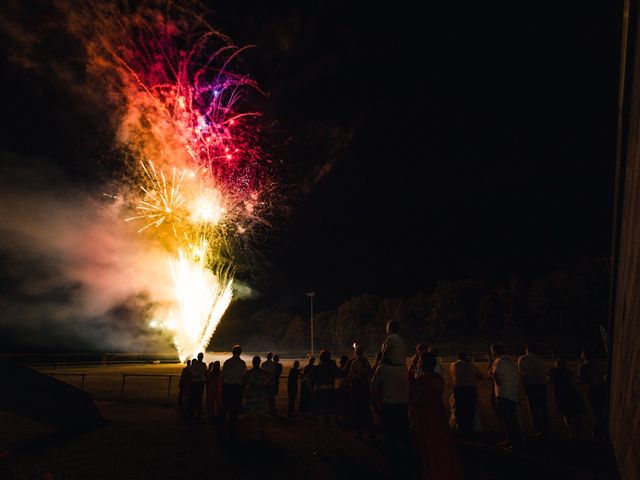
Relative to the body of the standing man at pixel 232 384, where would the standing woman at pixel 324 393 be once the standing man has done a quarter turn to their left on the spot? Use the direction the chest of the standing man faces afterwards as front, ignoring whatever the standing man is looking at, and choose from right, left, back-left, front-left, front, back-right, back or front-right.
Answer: back-left

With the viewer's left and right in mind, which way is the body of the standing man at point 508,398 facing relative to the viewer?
facing away from the viewer and to the left of the viewer

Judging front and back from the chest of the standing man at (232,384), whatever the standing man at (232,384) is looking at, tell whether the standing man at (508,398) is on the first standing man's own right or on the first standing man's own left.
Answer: on the first standing man's own right

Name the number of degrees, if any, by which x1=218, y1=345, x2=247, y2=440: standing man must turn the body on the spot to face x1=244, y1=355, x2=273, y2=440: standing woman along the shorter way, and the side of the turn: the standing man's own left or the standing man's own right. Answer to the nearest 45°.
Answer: approximately 135° to the standing man's own right

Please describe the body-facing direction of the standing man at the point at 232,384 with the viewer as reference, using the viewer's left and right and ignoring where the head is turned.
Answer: facing away from the viewer

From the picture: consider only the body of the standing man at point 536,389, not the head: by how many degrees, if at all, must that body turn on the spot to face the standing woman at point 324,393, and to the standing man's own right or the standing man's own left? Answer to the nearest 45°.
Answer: approximately 90° to the standing man's own left

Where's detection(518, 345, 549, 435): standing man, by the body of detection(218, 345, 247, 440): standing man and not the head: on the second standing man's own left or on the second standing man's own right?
on the second standing man's own right

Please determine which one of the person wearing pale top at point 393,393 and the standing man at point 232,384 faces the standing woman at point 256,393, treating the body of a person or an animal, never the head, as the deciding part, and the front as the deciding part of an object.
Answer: the person wearing pale top

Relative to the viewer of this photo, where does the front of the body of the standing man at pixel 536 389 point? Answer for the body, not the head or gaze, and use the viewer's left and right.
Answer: facing away from the viewer and to the left of the viewer
